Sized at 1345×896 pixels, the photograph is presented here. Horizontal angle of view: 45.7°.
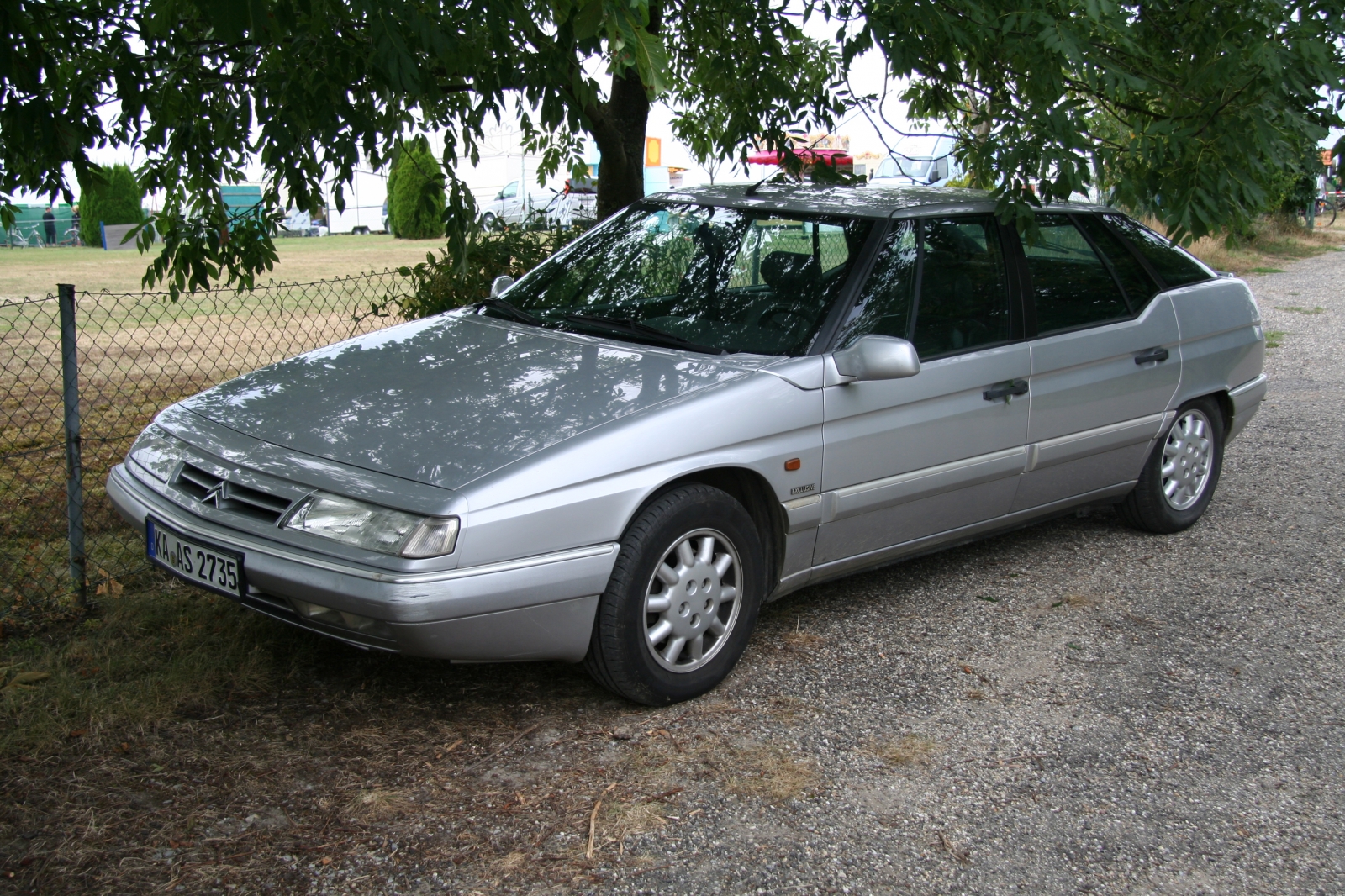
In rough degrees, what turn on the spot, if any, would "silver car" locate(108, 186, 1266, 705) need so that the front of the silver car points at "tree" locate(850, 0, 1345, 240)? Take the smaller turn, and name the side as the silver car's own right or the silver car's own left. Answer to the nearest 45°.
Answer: approximately 180°

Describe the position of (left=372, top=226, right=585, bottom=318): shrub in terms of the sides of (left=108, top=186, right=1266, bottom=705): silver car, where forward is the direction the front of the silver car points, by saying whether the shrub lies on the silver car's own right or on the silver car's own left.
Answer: on the silver car's own right

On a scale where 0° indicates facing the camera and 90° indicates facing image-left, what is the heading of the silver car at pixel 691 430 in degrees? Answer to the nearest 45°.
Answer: approximately 45°

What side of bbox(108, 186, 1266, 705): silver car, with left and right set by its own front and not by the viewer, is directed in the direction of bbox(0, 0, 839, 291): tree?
right
